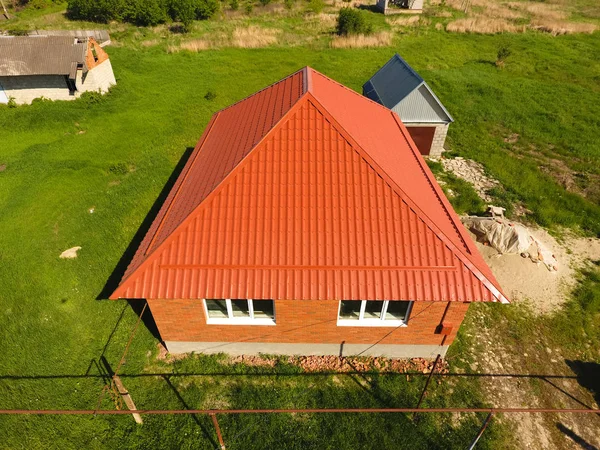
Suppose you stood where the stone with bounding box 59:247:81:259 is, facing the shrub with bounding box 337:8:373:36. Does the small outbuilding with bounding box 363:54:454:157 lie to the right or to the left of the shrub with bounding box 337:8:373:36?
right

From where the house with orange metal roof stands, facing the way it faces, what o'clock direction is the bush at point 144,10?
The bush is roughly at 5 o'clock from the house with orange metal roof.

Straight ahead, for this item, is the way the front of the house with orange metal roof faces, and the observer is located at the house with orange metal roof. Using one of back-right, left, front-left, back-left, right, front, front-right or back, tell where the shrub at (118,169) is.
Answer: back-right

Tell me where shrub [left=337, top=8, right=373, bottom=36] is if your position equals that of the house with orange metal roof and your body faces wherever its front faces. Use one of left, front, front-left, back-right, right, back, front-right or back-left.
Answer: back

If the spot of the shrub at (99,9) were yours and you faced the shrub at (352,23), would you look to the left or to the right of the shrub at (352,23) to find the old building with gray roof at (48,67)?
right

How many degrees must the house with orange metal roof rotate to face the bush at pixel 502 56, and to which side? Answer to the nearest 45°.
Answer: approximately 135° to its left

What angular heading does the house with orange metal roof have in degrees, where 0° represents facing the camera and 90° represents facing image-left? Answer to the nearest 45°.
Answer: approximately 0°

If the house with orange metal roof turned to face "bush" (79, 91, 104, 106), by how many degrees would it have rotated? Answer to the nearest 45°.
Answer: approximately 135° to its right

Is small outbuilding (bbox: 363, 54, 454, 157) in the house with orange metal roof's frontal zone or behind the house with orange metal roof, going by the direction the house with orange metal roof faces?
behind

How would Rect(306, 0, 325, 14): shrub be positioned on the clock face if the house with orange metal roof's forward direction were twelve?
The shrub is roughly at 6 o'clock from the house with orange metal roof.

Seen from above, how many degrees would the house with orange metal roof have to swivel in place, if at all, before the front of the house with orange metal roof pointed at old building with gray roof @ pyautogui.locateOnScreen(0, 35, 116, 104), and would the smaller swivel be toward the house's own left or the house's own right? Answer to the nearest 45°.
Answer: approximately 135° to the house's own right

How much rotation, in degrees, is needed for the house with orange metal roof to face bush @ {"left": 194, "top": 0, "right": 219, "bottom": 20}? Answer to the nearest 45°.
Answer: approximately 180°

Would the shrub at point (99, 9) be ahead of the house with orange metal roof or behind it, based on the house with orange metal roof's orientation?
behind
